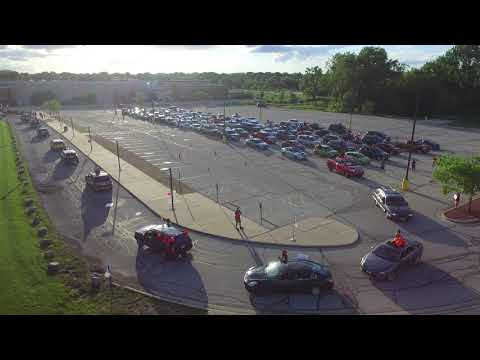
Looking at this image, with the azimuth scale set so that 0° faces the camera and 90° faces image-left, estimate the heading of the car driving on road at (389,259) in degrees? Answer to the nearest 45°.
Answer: approximately 45°

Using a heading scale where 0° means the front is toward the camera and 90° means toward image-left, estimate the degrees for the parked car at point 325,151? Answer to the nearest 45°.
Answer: approximately 315°

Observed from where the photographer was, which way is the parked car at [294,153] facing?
facing the viewer and to the right of the viewer

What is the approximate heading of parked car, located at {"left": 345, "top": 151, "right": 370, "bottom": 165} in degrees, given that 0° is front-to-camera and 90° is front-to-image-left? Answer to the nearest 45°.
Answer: approximately 315°

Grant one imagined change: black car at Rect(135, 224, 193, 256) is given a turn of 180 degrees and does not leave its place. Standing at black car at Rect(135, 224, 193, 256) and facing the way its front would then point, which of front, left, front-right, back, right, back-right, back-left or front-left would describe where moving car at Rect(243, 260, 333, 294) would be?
front

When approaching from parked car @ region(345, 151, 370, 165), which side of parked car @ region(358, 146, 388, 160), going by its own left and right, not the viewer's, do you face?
right

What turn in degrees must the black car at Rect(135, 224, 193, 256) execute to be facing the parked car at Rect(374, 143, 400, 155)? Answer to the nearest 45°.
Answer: approximately 90° to its right

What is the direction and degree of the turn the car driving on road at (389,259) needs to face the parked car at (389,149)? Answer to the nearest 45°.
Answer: approximately 135° to its right
